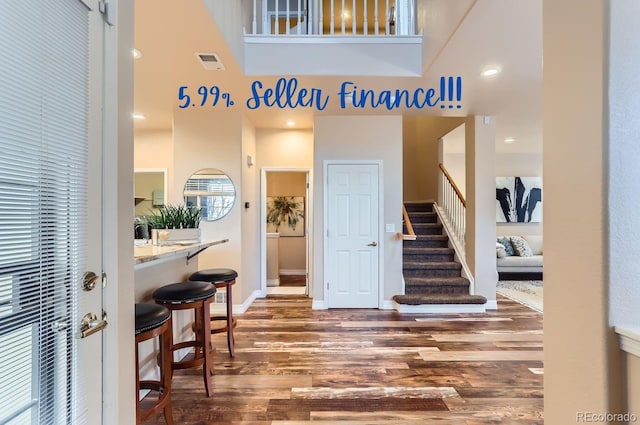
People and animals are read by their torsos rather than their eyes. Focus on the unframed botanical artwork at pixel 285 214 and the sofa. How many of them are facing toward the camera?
2

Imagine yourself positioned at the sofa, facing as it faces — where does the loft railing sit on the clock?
The loft railing is roughly at 1 o'clock from the sofa.

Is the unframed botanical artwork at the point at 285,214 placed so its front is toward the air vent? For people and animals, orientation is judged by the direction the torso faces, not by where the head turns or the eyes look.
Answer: yes

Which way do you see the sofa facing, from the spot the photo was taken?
facing the viewer

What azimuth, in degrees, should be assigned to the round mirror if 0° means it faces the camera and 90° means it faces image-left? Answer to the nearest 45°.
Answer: approximately 0°

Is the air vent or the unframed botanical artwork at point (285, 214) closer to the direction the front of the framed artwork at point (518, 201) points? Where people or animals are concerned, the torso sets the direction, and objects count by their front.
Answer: the air vent

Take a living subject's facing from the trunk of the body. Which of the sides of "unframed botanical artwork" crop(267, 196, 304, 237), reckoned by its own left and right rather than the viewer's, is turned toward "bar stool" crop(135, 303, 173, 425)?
front

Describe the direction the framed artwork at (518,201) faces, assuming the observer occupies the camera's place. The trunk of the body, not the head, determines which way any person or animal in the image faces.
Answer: facing the viewer

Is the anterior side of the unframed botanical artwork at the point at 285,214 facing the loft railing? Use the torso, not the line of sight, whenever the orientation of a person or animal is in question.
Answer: yes

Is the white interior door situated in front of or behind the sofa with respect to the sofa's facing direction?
in front

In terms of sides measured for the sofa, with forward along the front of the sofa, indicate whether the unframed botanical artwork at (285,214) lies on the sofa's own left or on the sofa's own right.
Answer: on the sofa's own right

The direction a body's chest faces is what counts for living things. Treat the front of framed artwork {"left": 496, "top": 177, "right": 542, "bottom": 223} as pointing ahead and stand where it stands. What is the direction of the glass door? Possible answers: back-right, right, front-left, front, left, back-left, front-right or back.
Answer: front
